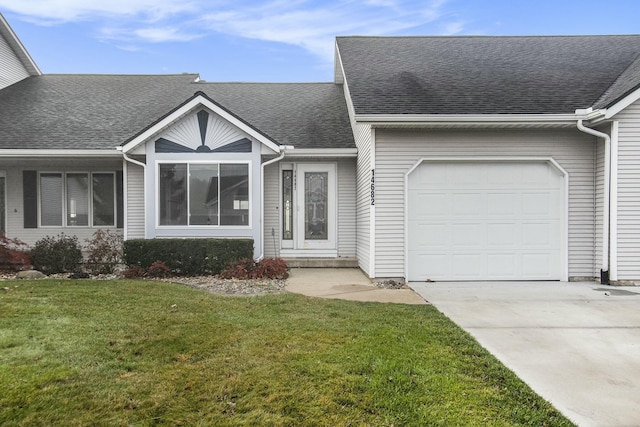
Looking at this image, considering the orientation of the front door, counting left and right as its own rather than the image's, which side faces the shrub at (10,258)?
right

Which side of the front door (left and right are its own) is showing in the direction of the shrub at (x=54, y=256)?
right

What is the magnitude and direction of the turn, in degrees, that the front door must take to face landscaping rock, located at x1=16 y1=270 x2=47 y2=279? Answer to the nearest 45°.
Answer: approximately 90° to its right

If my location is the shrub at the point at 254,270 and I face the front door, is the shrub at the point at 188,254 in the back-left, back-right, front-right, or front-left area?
back-left

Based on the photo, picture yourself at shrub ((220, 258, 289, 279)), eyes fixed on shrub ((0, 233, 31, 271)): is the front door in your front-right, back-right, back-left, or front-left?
back-right

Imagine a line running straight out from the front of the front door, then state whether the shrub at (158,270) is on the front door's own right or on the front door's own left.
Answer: on the front door's own right

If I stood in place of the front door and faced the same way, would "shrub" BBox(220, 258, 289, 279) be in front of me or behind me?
in front

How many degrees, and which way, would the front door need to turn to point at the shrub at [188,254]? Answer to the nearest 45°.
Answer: approximately 45° to its right

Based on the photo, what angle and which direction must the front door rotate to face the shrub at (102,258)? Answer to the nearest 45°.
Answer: approximately 90° to its right

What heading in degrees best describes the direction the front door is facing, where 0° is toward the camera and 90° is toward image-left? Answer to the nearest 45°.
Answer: approximately 0°
